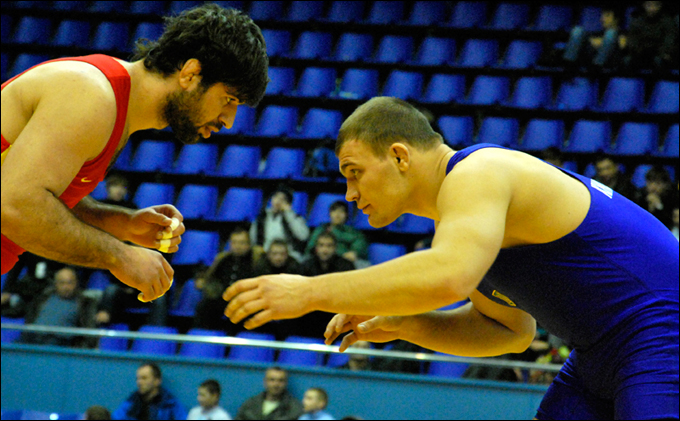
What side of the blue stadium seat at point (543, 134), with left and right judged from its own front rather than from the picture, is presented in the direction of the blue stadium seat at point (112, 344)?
front

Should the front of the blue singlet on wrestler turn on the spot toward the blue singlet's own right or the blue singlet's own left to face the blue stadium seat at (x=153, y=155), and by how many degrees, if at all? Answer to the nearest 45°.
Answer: approximately 45° to the blue singlet's own right

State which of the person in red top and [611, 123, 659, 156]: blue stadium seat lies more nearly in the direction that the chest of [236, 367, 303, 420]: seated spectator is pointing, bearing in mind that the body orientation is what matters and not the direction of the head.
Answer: the person in red top

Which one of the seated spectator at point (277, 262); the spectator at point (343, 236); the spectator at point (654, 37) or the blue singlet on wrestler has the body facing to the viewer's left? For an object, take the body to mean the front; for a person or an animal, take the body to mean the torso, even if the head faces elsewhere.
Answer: the blue singlet on wrestler

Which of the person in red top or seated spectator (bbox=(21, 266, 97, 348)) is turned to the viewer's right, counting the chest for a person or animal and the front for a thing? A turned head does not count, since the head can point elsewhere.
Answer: the person in red top

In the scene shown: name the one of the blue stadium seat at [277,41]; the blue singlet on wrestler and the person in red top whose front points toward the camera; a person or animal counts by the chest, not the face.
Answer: the blue stadium seat

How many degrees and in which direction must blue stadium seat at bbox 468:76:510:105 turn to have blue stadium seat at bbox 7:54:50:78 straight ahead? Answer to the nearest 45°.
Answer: approximately 45° to its right

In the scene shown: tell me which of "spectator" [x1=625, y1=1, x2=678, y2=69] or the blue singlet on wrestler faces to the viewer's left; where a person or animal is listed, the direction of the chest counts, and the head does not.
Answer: the blue singlet on wrestler
